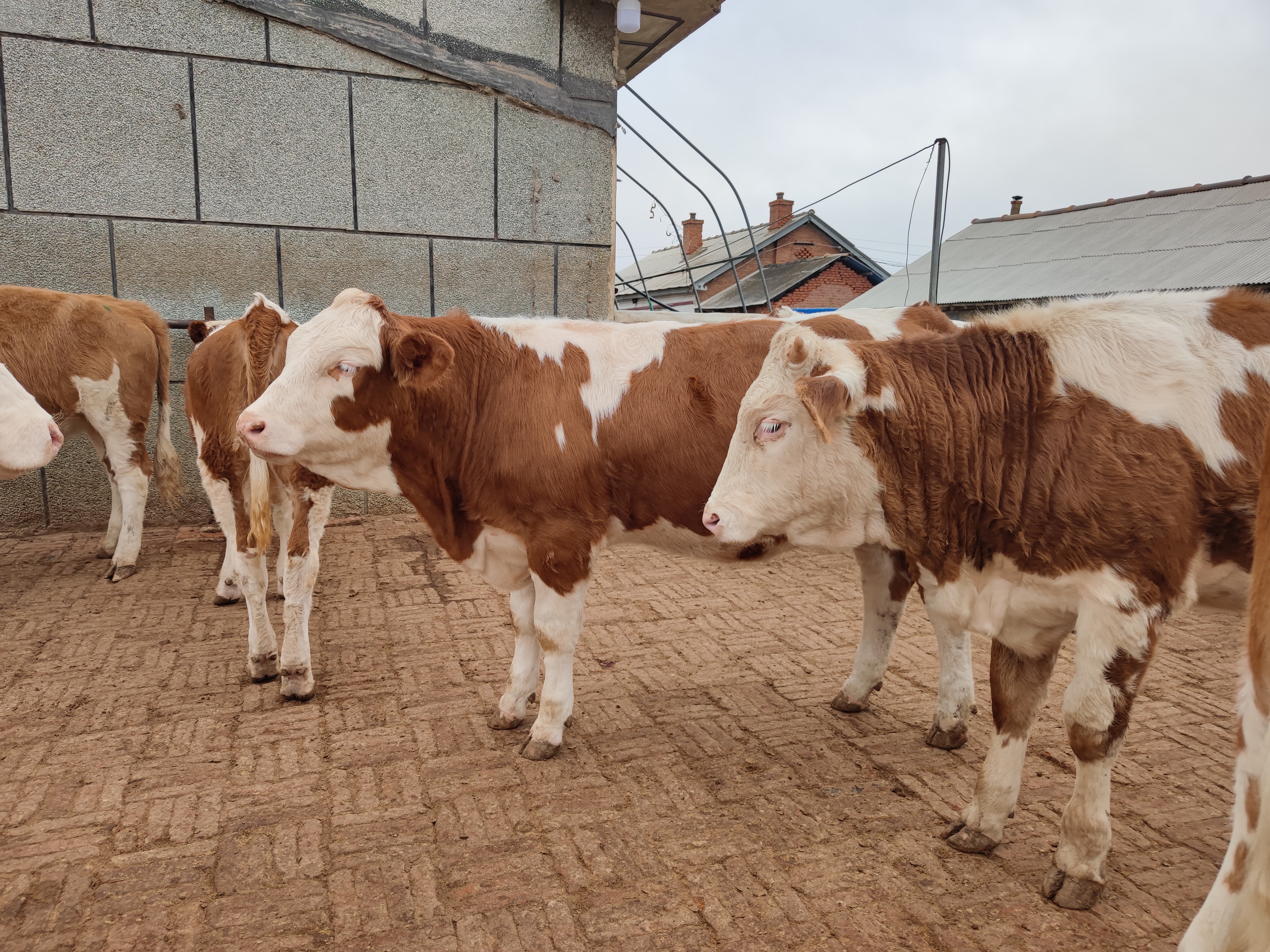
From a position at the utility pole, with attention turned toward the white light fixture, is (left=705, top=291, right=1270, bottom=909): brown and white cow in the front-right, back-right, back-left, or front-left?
front-left

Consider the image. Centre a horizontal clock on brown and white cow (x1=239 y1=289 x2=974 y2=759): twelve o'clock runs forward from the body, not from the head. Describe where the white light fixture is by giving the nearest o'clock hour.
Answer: The white light fixture is roughly at 3 o'clock from the brown and white cow.

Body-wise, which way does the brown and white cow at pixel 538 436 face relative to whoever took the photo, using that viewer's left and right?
facing to the left of the viewer

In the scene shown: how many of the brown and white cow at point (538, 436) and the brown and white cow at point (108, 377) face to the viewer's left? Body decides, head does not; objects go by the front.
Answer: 2

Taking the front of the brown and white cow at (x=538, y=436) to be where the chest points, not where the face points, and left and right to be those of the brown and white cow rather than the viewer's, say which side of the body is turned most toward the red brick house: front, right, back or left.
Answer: right

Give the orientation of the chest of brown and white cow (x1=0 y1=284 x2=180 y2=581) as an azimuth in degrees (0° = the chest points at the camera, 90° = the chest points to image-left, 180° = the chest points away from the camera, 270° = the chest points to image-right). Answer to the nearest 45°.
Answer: approximately 90°

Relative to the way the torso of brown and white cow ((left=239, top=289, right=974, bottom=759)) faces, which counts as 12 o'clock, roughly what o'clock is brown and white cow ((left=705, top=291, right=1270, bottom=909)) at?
brown and white cow ((left=705, top=291, right=1270, bottom=909)) is roughly at 7 o'clock from brown and white cow ((left=239, top=289, right=974, bottom=759)).

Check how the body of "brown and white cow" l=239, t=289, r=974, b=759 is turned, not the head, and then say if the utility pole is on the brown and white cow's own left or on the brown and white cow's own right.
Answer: on the brown and white cow's own right

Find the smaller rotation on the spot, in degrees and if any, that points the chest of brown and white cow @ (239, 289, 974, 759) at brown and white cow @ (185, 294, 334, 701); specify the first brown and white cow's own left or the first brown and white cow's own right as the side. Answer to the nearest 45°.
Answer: approximately 45° to the first brown and white cow's own right
